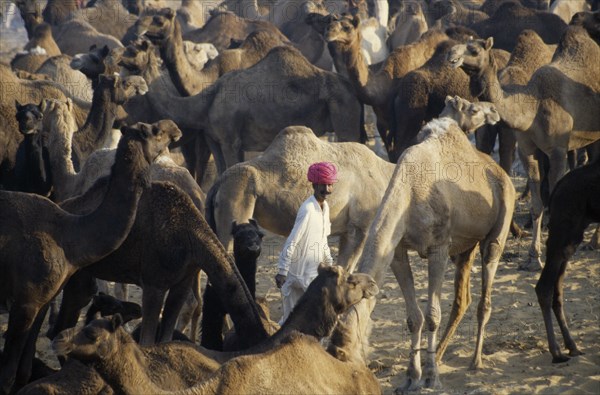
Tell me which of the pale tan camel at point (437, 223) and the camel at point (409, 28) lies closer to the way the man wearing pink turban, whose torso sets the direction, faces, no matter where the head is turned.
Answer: the pale tan camel

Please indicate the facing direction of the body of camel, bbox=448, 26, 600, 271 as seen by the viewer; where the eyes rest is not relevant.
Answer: to the viewer's left

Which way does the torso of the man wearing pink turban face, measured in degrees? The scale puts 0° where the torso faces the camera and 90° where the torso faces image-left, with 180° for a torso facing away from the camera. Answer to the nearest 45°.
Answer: approximately 315°

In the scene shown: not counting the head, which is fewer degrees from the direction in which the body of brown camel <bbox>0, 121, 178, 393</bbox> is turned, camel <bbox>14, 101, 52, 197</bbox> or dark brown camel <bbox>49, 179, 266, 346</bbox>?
the dark brown camel

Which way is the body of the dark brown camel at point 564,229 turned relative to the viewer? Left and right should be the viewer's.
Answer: facing to the right of the viewer

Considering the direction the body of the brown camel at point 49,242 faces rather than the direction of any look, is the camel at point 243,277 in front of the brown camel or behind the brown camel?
in front

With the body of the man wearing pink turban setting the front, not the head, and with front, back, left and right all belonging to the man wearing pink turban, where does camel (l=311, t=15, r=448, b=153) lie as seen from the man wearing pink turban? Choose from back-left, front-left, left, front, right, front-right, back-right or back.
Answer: back-left

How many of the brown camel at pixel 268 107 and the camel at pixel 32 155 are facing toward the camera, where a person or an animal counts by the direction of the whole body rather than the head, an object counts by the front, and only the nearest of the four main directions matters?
1

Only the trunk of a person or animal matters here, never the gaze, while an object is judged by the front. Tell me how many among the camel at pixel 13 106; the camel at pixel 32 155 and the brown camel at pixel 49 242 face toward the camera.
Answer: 1

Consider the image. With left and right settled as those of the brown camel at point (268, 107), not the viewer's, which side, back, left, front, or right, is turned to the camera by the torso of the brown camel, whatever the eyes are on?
left
